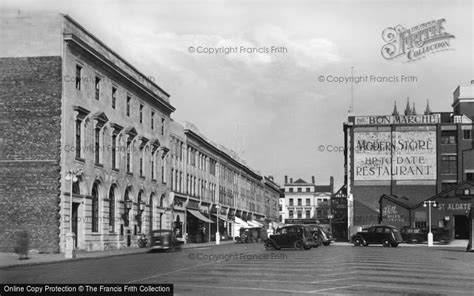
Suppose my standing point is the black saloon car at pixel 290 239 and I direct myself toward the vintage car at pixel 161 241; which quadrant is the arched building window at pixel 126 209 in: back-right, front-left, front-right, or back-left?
front-right

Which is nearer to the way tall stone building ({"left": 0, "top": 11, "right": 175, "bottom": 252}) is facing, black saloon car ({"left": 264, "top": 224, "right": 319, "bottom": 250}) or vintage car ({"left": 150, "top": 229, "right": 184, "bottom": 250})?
the black saloon car

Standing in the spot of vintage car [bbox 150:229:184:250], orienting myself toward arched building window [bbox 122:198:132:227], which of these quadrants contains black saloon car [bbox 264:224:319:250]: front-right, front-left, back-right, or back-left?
back-right

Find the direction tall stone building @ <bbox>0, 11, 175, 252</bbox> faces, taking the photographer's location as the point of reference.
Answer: facing the viewer and to the right of the viewer

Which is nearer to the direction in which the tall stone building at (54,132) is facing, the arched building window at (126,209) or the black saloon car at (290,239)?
the black saloon car
